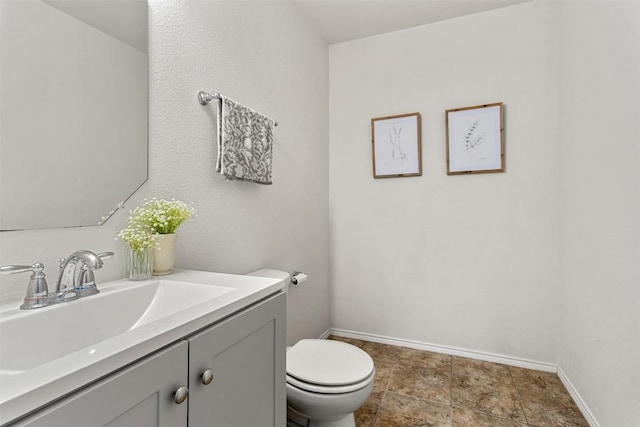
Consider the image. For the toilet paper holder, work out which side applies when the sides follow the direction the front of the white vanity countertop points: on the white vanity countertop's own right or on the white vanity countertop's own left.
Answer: on the white vanity countertop's own left

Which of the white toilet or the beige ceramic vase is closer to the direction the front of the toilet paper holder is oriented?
the white toilet

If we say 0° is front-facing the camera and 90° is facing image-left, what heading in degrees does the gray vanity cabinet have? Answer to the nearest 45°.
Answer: approximately 315°

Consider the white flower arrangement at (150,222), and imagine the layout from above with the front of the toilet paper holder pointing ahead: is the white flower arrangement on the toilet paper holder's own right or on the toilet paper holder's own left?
on the toilet paper holder's own right

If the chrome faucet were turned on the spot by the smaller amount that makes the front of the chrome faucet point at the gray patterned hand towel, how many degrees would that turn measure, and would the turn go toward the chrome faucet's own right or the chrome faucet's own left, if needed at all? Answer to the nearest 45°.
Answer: approximately 90° to the chrome faucet's own left

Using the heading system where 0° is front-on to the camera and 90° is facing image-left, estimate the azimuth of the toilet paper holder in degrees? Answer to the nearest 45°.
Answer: approximately 315°

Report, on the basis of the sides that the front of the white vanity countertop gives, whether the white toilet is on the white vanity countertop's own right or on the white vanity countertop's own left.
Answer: on the white vanity countertop's own left
